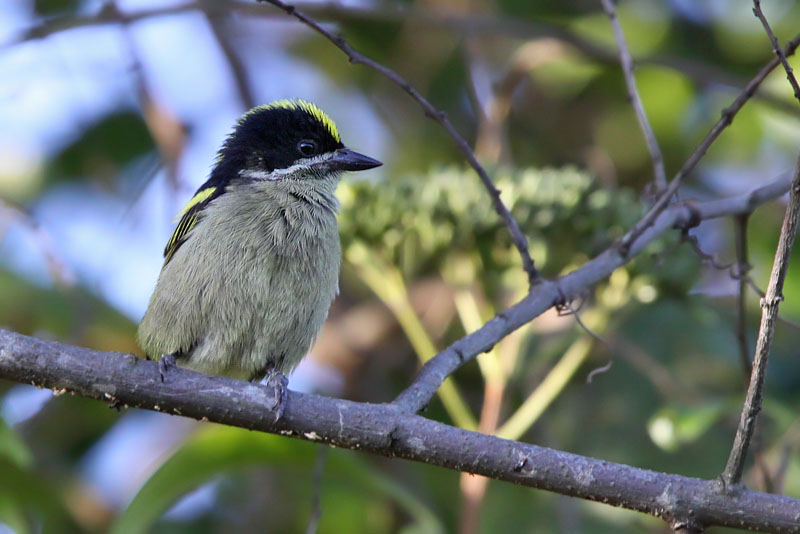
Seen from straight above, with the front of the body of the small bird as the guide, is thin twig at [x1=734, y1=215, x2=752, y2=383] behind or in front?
in front

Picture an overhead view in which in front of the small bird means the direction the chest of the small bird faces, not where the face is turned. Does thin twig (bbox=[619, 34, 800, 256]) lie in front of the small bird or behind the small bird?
in front

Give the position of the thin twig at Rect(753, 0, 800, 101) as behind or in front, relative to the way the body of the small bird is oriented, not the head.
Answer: in front

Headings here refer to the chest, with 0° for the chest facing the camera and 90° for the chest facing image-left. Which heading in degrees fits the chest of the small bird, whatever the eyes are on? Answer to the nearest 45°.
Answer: approximately 315°
